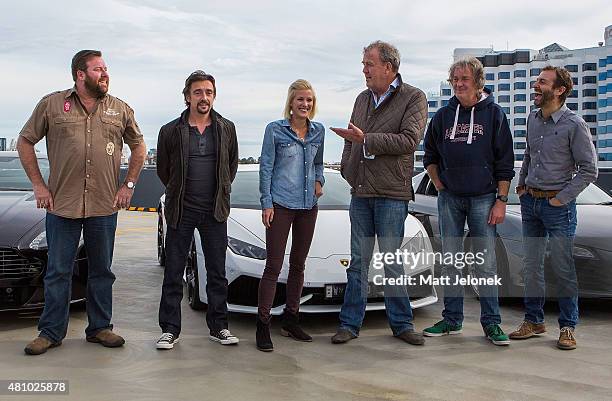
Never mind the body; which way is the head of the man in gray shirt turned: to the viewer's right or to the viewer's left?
to the viewer's left

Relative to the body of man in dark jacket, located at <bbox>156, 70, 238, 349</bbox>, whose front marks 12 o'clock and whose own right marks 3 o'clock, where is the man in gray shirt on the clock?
The man in gray shirt is roughly at 9 o'clock from the man in dark jacket.

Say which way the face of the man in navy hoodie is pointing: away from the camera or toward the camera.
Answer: toward the camera

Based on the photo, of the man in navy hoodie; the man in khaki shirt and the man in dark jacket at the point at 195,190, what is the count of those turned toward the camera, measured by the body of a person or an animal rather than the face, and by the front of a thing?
3

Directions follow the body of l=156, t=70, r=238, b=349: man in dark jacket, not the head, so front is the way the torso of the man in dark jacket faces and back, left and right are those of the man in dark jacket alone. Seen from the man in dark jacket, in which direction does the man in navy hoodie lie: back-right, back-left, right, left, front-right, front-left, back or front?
left

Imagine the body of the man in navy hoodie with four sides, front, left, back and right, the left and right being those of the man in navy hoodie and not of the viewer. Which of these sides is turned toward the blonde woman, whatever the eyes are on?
right

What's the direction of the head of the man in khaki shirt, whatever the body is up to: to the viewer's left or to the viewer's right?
to the viewer's right

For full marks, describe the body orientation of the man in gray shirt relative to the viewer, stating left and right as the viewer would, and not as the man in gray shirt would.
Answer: facing the viewer and to the left of the viewer

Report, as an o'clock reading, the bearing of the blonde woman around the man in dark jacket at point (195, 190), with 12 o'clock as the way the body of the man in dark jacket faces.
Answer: The blonde woman is roughly at 9 o'clock from the man in dark jacket.

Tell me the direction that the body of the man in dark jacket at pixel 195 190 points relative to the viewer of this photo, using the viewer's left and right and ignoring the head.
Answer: facing the viewer

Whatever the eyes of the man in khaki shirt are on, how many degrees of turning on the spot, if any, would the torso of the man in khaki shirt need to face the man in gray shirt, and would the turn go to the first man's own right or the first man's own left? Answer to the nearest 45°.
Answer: approximately 90° to the first man's own left

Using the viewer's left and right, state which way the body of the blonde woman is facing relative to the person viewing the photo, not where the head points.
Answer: facing the viewer and to the right of the viewer

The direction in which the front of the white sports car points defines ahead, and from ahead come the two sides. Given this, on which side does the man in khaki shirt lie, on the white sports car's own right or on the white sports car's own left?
on the white sports car's own right
